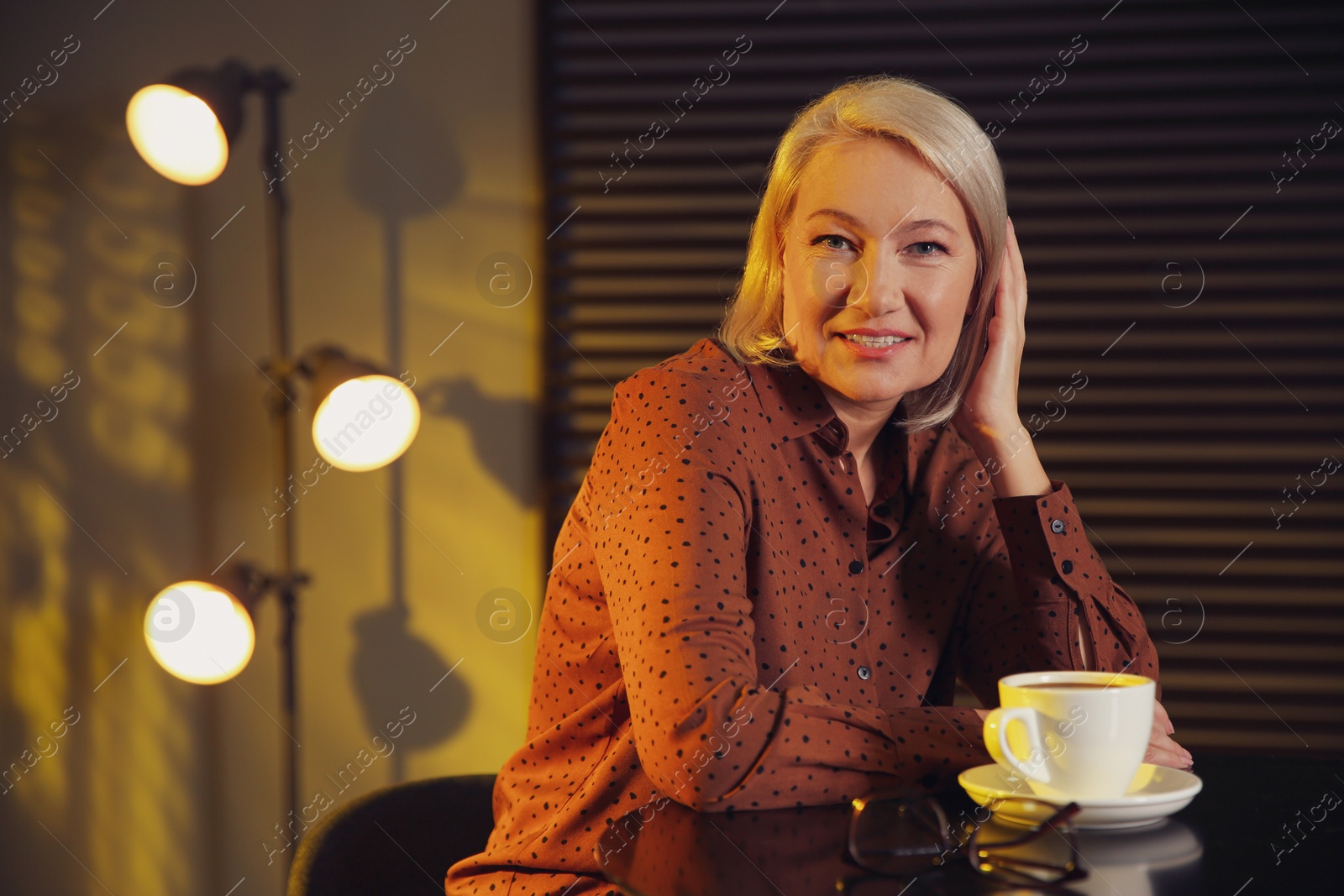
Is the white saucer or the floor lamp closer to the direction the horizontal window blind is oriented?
the white saucer

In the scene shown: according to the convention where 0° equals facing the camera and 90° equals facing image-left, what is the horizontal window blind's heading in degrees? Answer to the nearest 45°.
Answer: approximately 0°

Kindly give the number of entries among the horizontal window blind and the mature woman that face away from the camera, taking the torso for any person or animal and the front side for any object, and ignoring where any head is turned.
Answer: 0

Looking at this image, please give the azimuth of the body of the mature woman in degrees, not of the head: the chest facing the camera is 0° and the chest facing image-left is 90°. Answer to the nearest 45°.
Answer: approximately 315°
